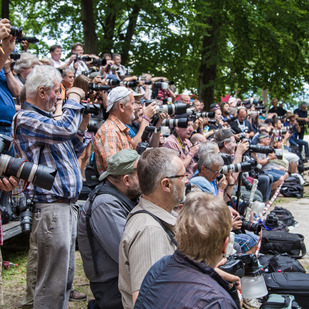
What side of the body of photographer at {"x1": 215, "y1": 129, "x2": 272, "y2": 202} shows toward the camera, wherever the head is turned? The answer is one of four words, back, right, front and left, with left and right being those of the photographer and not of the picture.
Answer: right

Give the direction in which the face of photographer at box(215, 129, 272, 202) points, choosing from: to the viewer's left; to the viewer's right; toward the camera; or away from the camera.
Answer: to the viewer's right

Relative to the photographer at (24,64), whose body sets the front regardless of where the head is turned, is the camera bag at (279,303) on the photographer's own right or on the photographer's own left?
on the photographer's own right

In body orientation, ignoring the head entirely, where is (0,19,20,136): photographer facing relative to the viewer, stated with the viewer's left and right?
facing to the right of the viewer

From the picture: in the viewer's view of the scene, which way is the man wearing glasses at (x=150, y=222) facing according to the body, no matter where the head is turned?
to the viewer's right

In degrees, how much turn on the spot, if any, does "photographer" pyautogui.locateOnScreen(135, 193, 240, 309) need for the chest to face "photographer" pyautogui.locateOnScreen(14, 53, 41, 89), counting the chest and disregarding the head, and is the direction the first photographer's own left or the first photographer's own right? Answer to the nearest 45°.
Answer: approximately 90° to the first photographer's own left

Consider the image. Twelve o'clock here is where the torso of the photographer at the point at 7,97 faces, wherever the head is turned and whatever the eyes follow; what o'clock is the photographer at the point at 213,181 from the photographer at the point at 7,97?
the photographer at the point at 213,181 is roughly at 12 o'clock from the photographer at the point at 7,97.

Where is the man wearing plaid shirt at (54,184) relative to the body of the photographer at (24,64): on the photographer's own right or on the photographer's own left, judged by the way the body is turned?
on the photographer's own right

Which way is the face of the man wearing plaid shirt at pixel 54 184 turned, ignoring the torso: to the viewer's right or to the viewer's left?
to the viewer's right

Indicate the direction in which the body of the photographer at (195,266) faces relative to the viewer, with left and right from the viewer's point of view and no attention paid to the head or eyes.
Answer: facing away from the viewer and to the right of the viewer

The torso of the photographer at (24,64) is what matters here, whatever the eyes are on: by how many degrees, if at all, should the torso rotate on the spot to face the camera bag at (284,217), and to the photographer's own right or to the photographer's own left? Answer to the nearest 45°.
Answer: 0° — they already face it

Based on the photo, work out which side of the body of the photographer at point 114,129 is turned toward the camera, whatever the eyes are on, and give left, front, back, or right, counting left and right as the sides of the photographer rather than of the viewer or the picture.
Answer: right

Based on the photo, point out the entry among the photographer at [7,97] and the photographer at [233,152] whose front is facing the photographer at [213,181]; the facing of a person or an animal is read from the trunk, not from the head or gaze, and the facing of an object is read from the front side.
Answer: the photographer at [7,97]

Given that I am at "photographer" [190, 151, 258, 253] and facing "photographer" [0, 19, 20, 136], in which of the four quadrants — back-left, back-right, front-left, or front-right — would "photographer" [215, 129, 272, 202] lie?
back-right

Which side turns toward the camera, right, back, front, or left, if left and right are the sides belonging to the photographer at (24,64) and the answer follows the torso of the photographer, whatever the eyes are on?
right

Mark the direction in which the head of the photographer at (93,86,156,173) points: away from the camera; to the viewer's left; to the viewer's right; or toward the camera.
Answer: to the viewer's right

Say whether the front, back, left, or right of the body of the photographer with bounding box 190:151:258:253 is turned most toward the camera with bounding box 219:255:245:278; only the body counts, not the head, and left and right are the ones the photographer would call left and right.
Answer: right
